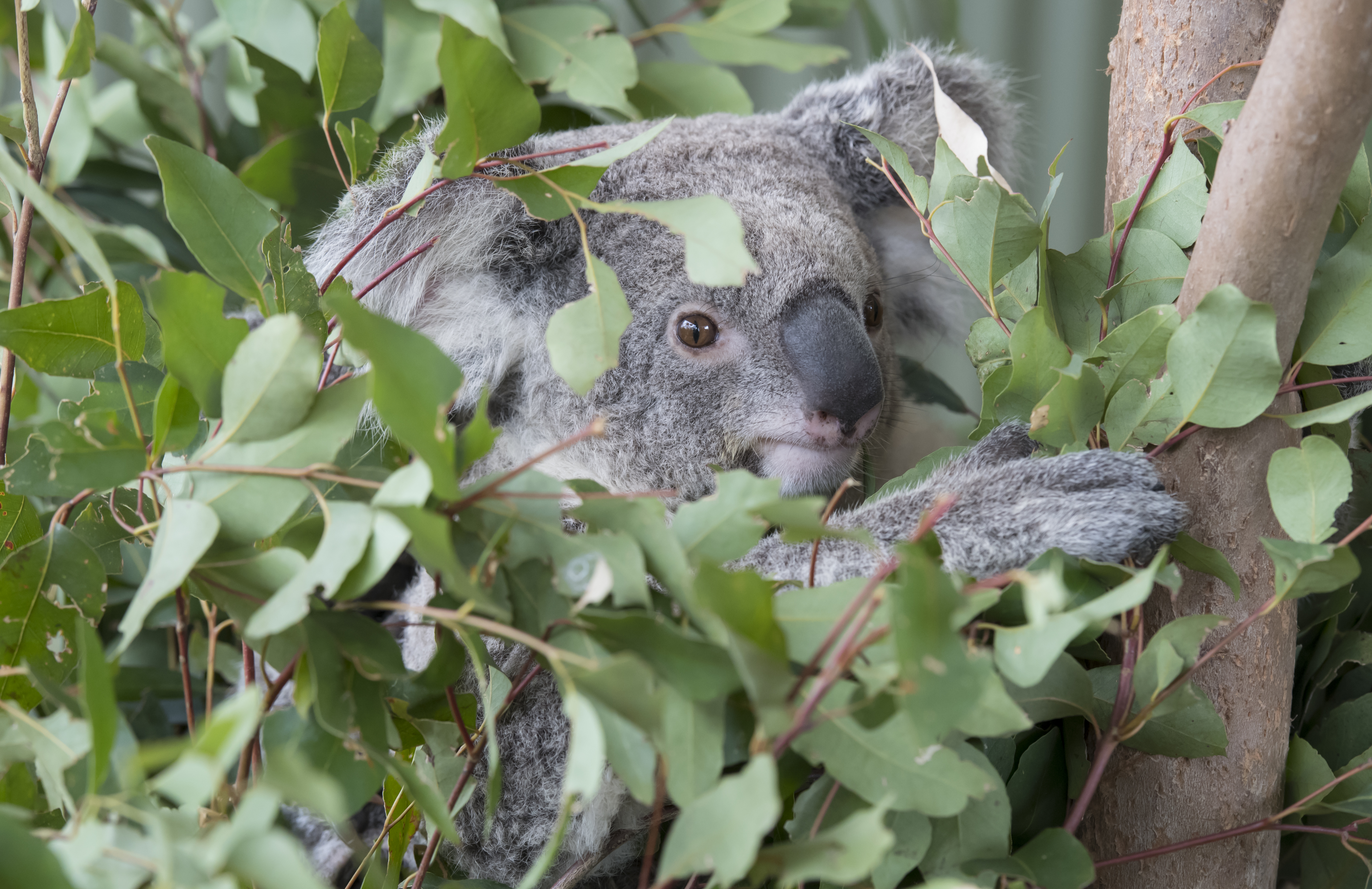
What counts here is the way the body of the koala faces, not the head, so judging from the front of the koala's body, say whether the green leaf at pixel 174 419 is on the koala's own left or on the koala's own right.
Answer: on the koala's own right

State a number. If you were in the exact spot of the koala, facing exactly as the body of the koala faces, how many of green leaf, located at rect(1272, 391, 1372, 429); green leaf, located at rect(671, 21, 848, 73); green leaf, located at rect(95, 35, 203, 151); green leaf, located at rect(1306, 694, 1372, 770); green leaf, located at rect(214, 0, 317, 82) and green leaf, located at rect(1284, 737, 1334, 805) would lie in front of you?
3

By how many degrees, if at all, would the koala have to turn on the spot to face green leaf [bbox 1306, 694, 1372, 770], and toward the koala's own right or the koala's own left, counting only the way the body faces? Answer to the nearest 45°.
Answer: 0° — it already faces it

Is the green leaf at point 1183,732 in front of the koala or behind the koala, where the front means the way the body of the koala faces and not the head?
in front

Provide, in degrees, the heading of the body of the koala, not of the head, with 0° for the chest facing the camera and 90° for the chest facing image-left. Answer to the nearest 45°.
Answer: approximately 315°

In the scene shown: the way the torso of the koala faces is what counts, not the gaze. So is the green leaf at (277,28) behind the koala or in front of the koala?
behind
